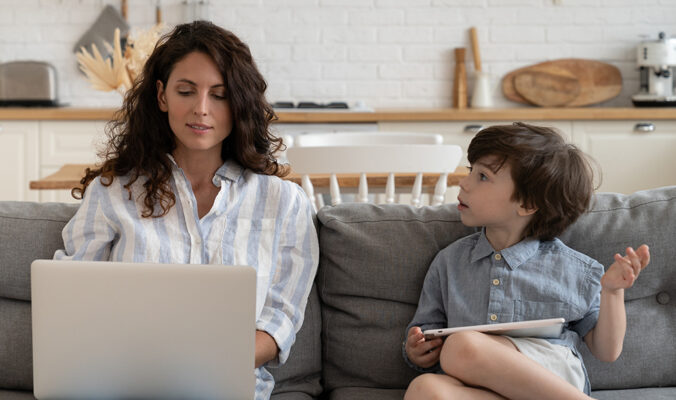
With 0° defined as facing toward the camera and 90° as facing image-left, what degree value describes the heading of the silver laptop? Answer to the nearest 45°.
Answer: approximately 180°

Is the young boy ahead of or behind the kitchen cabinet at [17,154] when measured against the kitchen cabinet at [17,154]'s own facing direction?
ahead

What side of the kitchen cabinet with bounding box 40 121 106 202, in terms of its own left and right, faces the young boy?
front

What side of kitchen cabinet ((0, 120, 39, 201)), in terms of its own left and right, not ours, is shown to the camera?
front

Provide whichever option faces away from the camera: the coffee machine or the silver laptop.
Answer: the silver laptop

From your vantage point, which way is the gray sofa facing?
toward the camera

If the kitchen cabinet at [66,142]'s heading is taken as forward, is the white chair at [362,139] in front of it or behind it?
in front

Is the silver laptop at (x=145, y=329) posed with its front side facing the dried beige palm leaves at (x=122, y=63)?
yes

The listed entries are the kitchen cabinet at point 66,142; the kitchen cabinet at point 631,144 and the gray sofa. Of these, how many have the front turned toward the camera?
3

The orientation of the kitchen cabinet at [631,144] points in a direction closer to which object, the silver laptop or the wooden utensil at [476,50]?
the silver laptop

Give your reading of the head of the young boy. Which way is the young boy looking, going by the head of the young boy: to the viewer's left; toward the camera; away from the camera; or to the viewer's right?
to the viewer's left

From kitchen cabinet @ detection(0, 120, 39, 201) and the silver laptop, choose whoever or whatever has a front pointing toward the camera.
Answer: the kitchen cabinet

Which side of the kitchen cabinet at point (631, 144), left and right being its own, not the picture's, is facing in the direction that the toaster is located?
right
